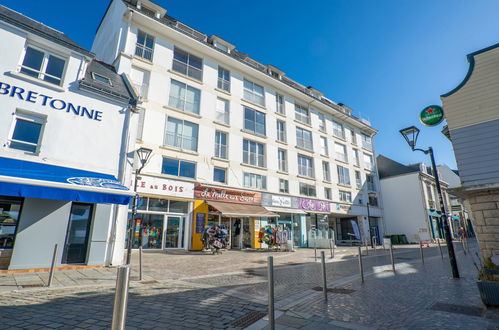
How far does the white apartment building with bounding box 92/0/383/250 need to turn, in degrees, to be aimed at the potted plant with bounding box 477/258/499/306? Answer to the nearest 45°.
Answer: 0° — it already faces it

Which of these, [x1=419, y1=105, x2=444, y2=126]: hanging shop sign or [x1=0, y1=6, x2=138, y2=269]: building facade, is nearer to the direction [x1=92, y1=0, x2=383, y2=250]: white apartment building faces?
the hanging shop sign

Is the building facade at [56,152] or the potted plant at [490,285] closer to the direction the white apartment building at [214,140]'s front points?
the potted plant

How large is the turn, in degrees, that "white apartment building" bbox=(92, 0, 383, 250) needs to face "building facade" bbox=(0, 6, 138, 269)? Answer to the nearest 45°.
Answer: approximately 90° to its right

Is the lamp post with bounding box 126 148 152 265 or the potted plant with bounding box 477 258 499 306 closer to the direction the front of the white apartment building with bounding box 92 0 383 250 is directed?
the potted plant

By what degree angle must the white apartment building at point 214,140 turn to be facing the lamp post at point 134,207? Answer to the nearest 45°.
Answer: approximately 45° to its right

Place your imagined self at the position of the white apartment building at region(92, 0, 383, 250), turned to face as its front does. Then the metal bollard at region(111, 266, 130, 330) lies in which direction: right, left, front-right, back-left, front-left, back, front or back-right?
front-right

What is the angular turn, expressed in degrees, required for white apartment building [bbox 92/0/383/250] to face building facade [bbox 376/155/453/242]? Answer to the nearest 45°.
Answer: approximately 90° to its left

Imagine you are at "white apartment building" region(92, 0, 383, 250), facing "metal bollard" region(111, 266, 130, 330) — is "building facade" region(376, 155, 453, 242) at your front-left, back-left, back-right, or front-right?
back-left

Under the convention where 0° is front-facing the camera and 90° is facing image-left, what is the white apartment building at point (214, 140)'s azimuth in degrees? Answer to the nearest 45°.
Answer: approximately 315°

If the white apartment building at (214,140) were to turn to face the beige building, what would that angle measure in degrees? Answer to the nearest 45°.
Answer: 0° — it already faces it
